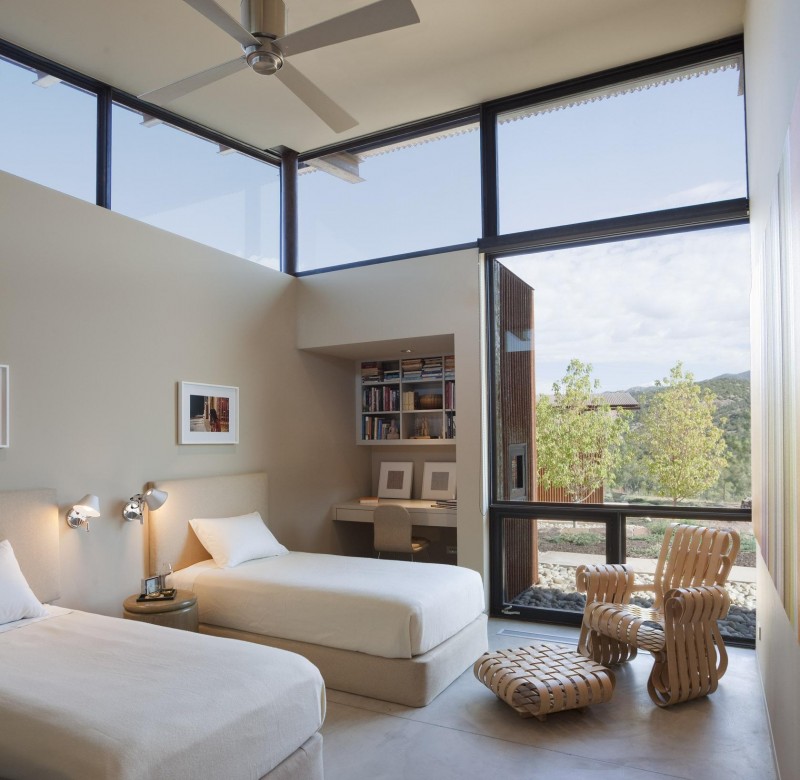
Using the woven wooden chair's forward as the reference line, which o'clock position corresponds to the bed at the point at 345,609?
The bed is roughly at 1 o'clock from the woven wooden chair.

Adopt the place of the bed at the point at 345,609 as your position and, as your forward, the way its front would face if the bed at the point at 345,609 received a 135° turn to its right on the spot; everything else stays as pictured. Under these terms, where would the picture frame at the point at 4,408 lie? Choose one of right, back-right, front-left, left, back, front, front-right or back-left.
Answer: front

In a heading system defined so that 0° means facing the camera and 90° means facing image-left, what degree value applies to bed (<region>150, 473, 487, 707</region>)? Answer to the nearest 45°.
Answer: approximately 315°

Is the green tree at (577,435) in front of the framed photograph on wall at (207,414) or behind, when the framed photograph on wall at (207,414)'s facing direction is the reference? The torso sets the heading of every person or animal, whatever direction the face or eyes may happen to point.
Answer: in front

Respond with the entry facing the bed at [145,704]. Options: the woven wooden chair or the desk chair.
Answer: the woven wooden chair

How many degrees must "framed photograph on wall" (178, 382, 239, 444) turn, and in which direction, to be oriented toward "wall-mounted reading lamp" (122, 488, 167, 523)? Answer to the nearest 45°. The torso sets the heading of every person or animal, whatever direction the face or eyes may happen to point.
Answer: approximately 90° to its right

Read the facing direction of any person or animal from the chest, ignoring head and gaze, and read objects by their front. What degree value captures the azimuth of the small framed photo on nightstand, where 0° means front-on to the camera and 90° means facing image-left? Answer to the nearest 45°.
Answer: approximately 315°

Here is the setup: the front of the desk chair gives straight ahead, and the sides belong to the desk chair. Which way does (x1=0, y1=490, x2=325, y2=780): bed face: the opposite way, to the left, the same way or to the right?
to the right
